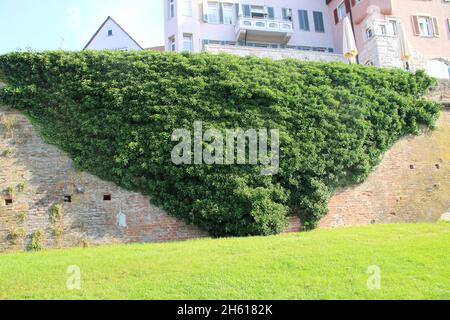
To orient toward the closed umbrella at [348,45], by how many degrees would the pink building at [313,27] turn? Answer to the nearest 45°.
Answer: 0° — it already faces it

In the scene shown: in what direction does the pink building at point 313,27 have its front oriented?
toward the camera
